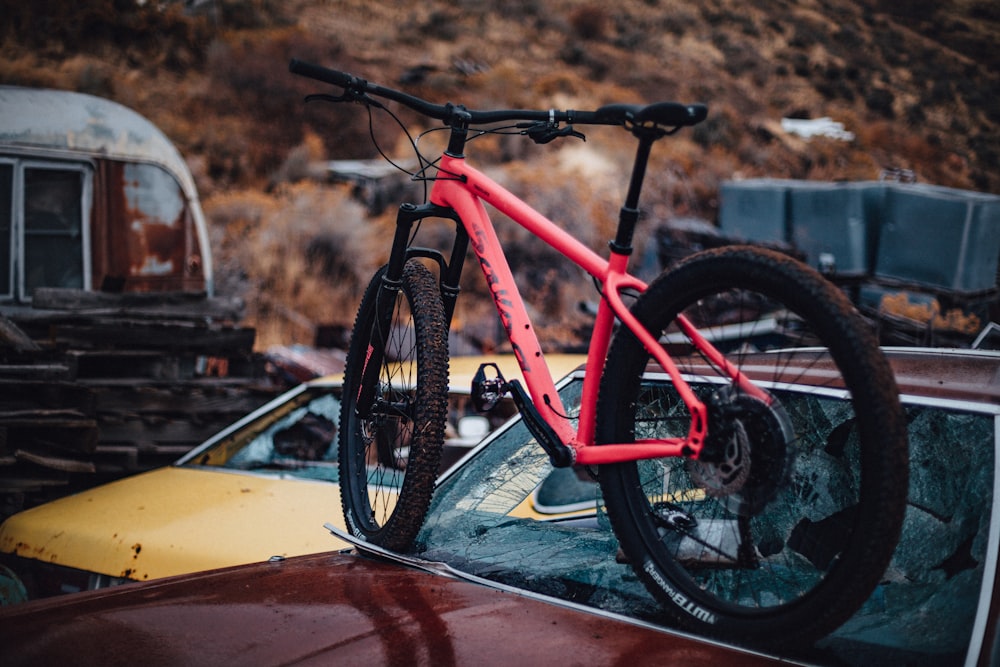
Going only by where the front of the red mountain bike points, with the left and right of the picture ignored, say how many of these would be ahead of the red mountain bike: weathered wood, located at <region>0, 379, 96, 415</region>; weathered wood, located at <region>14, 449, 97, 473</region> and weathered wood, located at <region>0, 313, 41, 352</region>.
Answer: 3

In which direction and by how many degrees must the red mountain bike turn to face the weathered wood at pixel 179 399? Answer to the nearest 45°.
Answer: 0° — it already faces it

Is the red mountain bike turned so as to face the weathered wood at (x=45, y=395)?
yes

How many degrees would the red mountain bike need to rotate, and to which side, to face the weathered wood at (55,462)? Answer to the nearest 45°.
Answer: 0° — it already faces it

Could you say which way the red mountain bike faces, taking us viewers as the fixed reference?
facing away from the viewer and to the left of the viewer

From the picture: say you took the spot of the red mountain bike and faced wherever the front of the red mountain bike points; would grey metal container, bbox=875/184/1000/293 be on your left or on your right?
on your right
